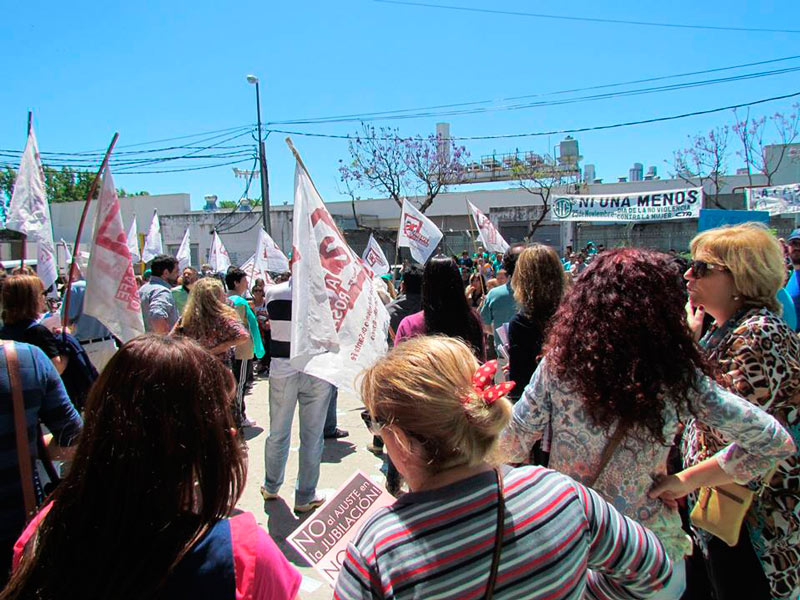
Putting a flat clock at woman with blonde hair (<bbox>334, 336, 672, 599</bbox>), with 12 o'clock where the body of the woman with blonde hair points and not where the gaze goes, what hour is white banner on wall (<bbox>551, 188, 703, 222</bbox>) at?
The white banner on wall is roughly at 2 o'clock from the woman with blonde hair.

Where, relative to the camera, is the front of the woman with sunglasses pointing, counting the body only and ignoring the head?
to the viewer's left

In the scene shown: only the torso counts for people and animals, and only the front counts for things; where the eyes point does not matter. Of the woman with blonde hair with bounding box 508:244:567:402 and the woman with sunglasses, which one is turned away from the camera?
the woman with blonde hair

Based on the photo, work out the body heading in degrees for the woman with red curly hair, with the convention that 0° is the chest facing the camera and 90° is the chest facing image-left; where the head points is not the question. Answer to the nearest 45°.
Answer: approximately 180°

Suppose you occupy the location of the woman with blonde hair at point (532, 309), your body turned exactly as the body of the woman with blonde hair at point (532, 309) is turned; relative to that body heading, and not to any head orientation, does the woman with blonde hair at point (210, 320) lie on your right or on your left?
on your left

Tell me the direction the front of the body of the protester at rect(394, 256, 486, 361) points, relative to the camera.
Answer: away from the camera

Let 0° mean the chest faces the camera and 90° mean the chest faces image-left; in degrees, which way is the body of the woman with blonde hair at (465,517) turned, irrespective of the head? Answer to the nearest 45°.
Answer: approximately 135°

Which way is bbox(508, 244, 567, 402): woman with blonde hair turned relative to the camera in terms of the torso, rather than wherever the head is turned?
away from the camera

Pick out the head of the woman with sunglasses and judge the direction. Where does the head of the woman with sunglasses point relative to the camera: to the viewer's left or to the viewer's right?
to the viewer's left

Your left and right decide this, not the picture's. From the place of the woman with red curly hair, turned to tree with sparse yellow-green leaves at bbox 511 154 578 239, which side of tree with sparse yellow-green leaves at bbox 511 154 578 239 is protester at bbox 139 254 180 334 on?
left

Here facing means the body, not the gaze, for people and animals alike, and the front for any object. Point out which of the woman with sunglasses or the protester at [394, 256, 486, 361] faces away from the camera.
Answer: the protester

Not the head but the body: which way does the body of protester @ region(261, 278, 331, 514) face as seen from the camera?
away from the camera
